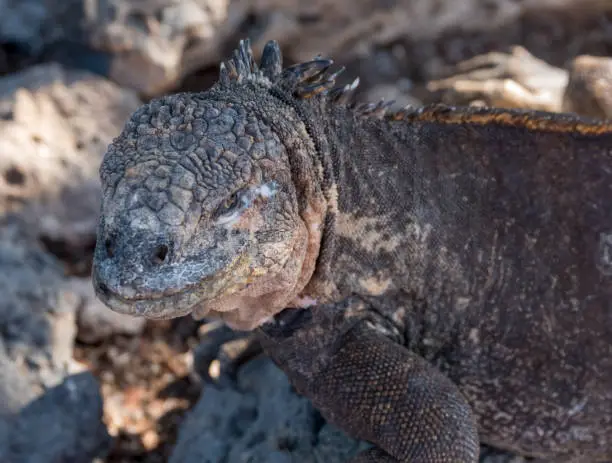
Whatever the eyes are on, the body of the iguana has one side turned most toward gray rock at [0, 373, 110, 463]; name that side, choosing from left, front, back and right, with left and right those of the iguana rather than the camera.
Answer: front

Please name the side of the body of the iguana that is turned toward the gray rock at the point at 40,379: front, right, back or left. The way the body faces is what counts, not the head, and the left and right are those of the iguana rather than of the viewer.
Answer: front

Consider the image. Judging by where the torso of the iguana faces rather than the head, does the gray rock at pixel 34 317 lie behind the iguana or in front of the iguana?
in front

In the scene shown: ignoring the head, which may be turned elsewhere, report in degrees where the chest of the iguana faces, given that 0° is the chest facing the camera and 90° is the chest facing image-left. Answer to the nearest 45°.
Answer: approximately 90°
